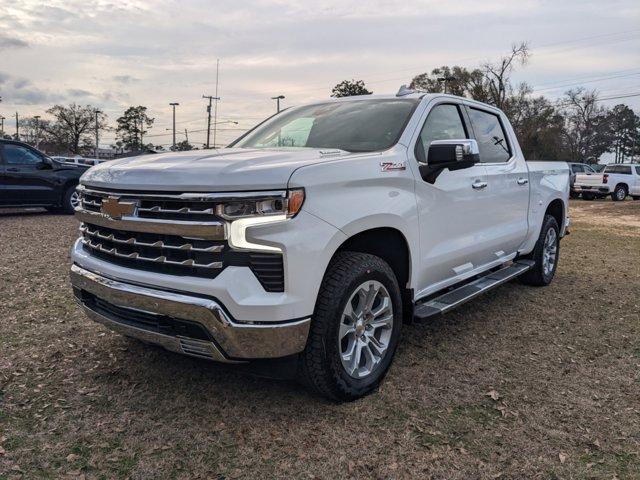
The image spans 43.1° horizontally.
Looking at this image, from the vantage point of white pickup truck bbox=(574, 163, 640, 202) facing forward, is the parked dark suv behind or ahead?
behind

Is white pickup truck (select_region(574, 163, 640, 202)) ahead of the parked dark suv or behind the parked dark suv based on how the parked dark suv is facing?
ahead

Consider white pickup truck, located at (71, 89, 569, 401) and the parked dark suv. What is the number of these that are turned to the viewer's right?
1

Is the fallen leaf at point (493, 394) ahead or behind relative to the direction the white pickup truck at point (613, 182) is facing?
behind

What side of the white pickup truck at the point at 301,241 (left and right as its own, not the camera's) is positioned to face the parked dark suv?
right

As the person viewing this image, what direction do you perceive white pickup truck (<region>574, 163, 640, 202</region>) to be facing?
facing away from the viewer and to the right of the viewer

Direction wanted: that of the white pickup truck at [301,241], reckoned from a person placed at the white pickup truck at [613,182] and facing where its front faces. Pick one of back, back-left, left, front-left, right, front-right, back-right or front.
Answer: back-right

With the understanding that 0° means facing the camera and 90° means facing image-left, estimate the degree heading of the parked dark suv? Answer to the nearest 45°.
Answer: approximately 270°
